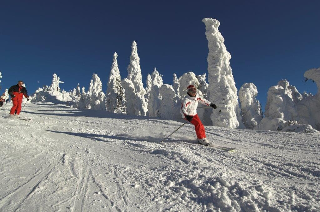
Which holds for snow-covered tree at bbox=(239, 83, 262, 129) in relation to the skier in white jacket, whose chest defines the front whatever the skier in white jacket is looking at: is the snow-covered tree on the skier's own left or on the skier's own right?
on the skier's own left

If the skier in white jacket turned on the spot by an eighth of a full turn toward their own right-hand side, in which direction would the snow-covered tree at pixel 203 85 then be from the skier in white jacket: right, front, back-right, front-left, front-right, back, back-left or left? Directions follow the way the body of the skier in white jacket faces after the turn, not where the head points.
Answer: back

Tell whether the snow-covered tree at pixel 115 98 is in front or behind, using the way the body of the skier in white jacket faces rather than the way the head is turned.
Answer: behind

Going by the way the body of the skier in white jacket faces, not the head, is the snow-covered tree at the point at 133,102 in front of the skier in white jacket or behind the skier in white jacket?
behind

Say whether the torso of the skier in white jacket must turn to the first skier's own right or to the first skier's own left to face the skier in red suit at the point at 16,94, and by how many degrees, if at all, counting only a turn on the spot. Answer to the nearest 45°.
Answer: approximately 135° to the first skier's own right

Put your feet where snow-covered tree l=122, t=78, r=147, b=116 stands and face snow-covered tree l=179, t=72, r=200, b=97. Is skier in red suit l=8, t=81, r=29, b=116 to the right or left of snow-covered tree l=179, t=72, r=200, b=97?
right

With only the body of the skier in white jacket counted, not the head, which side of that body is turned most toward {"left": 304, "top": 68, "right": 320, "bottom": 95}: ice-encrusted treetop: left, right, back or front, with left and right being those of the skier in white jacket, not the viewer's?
left
